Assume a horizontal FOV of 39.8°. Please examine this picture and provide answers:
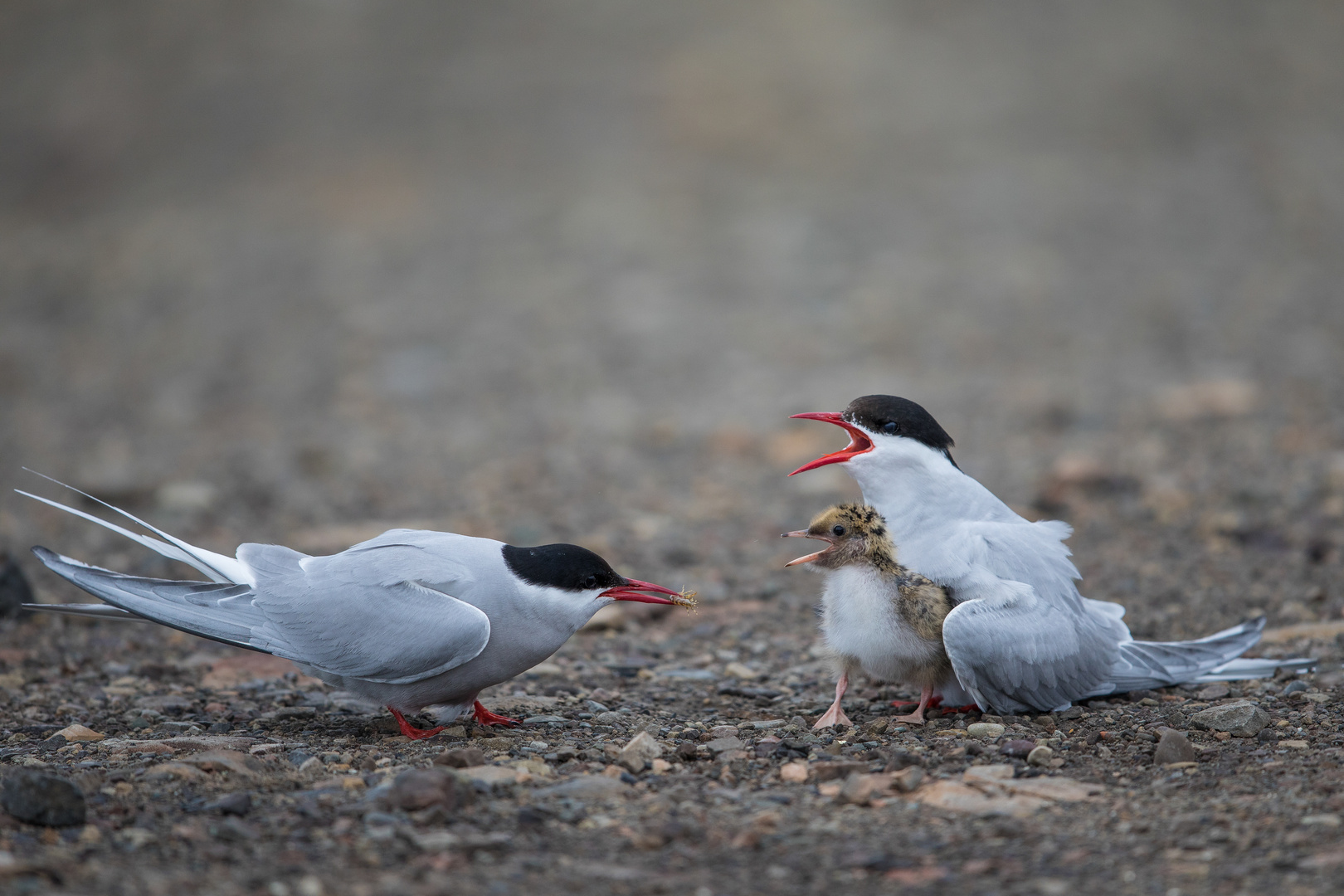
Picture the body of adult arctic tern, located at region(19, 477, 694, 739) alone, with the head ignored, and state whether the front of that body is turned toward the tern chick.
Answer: yes

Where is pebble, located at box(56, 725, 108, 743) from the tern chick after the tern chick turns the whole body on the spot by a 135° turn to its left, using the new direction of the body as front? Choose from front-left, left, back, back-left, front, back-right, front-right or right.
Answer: back

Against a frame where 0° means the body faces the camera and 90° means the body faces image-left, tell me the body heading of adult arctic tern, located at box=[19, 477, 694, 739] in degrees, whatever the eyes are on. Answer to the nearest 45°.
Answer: approximately 270°

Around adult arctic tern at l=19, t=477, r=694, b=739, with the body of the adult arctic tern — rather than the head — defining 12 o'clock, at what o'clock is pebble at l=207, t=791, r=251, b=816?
The pebble is roughly at 4 o'clock from the adult arctic tern.

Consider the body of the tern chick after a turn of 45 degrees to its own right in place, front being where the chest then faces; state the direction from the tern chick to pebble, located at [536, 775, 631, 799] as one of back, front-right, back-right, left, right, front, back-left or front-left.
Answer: front-left

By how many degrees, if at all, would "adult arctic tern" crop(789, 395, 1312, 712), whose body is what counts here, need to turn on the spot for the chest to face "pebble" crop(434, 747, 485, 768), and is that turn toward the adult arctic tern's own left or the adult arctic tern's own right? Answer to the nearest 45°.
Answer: approximately 45° to the adult arctic tern's own left

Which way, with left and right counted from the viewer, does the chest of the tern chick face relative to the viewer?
facing the viewer and to the left of the viewer

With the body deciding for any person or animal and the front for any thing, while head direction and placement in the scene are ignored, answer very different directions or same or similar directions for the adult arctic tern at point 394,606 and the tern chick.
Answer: very different directions

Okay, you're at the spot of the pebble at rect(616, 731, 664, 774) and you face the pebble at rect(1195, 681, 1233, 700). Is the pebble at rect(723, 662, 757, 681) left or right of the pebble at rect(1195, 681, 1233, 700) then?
left

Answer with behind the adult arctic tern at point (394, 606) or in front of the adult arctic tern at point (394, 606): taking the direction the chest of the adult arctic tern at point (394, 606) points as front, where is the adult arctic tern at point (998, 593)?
in front

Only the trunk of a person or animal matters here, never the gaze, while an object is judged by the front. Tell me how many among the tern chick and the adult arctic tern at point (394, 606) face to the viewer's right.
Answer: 1

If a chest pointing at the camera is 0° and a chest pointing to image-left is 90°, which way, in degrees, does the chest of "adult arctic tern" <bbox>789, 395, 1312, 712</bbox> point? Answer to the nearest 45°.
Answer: approximately 90°

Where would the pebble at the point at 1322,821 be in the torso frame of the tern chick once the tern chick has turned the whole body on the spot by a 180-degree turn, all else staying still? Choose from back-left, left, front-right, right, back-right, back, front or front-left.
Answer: right
